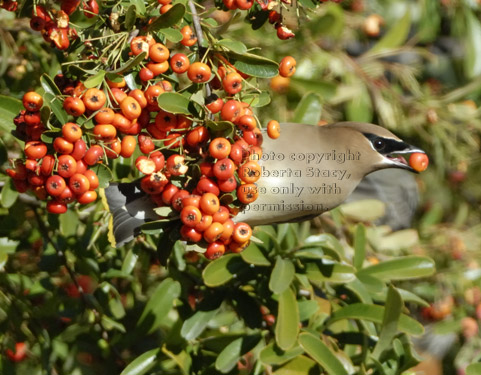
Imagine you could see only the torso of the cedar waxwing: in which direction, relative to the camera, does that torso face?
to the viewer's right
